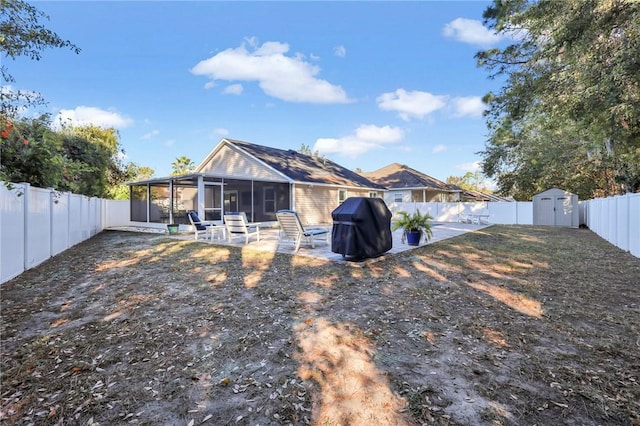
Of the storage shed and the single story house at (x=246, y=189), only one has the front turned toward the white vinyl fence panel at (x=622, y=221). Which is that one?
the storage shed
